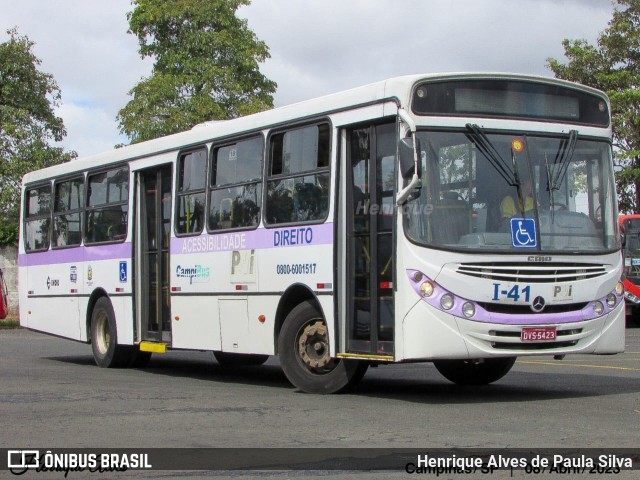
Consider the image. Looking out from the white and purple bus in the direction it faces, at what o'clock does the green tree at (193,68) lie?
The green tree is roughly at 7 o'clock from the white and purple bus.

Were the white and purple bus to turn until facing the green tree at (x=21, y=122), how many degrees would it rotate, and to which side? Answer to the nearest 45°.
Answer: approximately 180°

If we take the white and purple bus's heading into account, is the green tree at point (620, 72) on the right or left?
on its left

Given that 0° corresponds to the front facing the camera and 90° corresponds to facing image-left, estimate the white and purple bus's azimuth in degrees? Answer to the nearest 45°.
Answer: approximately 315°

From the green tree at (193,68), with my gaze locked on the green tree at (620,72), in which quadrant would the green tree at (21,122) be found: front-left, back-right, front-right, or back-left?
back-right
